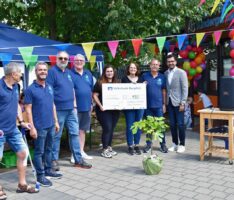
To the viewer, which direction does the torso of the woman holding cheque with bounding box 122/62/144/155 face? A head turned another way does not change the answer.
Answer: toward the camera

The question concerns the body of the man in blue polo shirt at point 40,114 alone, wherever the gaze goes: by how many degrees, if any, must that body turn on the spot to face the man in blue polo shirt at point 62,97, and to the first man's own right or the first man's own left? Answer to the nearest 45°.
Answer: approximately 90° to the first man's own left

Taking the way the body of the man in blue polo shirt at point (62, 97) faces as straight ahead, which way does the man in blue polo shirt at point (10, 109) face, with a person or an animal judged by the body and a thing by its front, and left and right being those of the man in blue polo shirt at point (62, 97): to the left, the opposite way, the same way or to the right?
the same way

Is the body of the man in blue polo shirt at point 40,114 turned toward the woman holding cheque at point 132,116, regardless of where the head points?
no

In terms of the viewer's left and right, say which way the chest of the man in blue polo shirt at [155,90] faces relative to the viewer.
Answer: facing the viewer

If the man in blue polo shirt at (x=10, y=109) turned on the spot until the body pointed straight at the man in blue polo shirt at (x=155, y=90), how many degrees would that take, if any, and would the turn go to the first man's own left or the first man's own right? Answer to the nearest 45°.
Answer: approximately 90° to the first man's own left

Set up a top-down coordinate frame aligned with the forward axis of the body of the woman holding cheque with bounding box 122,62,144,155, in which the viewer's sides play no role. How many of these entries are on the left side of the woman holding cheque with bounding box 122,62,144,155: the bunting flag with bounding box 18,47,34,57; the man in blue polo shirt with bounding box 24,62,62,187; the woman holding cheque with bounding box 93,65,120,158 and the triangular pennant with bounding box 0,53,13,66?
0

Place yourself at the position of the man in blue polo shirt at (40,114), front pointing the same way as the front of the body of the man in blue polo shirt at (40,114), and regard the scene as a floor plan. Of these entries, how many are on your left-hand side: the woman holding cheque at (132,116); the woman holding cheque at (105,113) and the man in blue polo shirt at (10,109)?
2

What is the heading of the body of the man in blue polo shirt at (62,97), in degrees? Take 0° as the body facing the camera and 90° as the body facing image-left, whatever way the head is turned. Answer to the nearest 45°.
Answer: approximately 315°

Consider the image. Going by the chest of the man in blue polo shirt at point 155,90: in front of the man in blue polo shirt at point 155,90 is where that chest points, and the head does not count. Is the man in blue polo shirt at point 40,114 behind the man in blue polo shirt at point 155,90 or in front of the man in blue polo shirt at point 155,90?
in front

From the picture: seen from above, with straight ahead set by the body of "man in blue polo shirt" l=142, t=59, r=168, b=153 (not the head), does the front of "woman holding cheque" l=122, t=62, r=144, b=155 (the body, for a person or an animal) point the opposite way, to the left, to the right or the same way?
the same way

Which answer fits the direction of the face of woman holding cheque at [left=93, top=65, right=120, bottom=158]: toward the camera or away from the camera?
toward the camera

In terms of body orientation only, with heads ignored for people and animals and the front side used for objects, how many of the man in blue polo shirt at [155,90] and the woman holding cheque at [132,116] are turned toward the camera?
2

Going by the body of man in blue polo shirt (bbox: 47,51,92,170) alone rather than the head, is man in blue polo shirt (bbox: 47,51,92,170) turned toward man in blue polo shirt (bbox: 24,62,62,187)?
no

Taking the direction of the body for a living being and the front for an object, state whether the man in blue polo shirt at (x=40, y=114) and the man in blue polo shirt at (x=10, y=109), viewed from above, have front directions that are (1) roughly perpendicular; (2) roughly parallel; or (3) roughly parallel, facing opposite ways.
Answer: roughly parallel

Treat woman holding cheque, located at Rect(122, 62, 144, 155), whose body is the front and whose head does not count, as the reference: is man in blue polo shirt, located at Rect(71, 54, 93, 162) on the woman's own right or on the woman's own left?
on the woman's own right

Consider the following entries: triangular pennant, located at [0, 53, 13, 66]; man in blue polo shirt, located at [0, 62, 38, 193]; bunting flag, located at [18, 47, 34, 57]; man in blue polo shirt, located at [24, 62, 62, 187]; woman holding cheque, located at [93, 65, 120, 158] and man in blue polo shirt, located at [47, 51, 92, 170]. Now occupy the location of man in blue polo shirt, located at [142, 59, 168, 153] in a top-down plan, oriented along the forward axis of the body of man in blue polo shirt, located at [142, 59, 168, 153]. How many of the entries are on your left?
0

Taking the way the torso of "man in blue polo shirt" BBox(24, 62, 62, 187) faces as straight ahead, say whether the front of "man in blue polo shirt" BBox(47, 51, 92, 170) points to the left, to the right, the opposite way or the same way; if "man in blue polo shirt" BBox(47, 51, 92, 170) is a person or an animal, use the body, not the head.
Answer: the same way

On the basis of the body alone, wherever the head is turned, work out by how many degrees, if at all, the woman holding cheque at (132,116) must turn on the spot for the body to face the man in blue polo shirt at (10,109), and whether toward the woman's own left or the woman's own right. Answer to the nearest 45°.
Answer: approximately 45° to the woman's own right

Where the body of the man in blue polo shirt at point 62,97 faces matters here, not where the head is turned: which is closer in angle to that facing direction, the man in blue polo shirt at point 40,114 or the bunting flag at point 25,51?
the man in blue polo shirt

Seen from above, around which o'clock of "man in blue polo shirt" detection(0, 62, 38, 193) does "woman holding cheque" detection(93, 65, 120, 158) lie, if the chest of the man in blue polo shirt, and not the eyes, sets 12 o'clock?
The woman holding cheque is roughly at 9 o'clock from the man in blue polo shirt.

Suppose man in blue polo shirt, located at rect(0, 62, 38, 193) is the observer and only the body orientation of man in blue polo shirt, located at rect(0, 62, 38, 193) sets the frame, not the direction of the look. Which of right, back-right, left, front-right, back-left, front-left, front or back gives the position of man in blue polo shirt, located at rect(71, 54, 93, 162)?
left

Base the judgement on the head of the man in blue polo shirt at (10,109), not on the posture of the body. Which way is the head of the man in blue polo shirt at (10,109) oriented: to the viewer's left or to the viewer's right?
to the viewer's right
